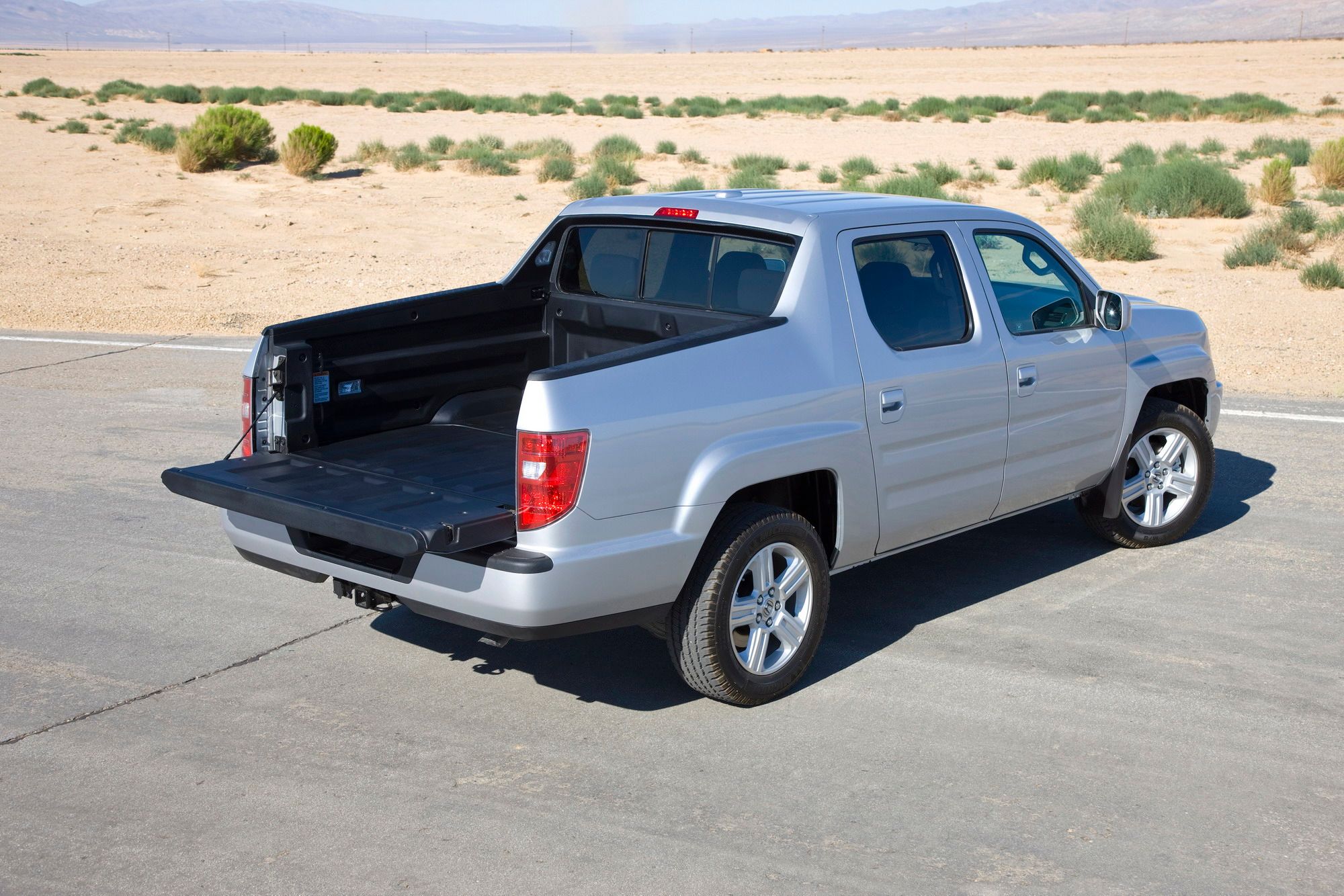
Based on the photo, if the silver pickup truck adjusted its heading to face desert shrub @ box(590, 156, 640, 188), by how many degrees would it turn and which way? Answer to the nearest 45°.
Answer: approximately 45° to its left

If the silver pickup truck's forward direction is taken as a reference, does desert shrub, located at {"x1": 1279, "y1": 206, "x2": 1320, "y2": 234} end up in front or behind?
in front

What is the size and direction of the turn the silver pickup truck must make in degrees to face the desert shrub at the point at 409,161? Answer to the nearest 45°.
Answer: approximately 45° to its left

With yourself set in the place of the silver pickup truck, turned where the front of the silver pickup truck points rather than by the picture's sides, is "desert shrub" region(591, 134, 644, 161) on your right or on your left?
on your left

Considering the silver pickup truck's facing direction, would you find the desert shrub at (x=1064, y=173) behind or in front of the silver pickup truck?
in front

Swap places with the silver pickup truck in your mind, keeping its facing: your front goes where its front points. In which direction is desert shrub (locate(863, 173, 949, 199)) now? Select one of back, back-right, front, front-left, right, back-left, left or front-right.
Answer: front-left

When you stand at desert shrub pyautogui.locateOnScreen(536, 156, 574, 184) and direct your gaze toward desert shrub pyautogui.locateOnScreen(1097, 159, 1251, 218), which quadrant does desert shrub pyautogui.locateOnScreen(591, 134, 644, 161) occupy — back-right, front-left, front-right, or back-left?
back-left

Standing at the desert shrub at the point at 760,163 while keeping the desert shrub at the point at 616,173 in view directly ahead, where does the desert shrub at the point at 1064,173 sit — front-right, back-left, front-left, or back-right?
back-left

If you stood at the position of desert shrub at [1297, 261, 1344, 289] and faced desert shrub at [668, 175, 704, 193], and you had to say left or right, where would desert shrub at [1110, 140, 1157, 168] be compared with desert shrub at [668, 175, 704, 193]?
right

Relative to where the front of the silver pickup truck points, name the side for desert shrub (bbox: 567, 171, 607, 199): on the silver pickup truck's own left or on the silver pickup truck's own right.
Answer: on the silver pickup truck's own left

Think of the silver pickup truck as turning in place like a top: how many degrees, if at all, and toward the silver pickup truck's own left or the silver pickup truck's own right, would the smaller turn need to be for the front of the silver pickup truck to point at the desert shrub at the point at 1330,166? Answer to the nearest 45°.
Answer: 0° — it already faces it

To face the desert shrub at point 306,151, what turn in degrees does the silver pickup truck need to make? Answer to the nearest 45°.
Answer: approximately 45° to its left

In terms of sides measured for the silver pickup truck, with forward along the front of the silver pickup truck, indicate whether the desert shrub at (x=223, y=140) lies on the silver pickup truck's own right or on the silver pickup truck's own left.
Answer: on the silver pickup truck's own left

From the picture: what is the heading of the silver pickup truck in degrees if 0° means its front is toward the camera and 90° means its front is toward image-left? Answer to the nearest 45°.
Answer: approximately 225°

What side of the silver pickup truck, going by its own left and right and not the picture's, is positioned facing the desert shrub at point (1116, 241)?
front

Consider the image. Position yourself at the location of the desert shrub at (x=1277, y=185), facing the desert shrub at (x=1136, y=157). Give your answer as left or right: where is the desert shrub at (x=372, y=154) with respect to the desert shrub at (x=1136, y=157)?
left
